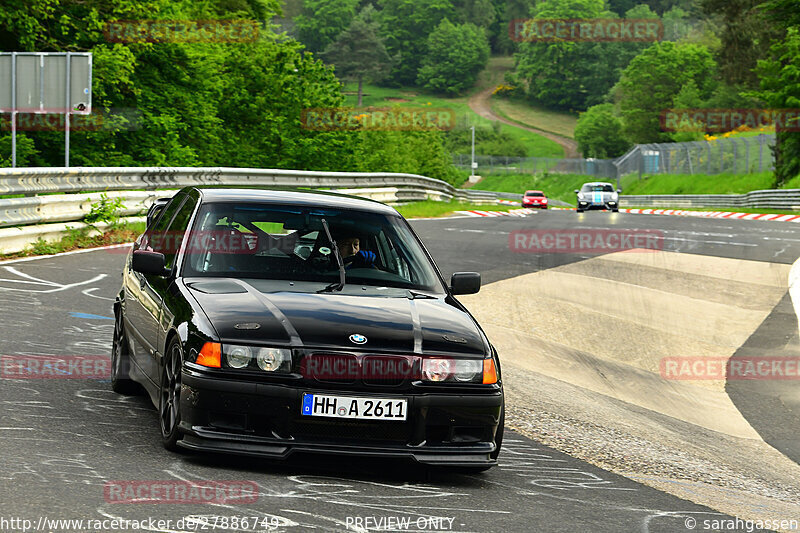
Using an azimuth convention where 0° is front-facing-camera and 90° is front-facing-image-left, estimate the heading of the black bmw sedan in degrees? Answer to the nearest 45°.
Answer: approximately 0°
